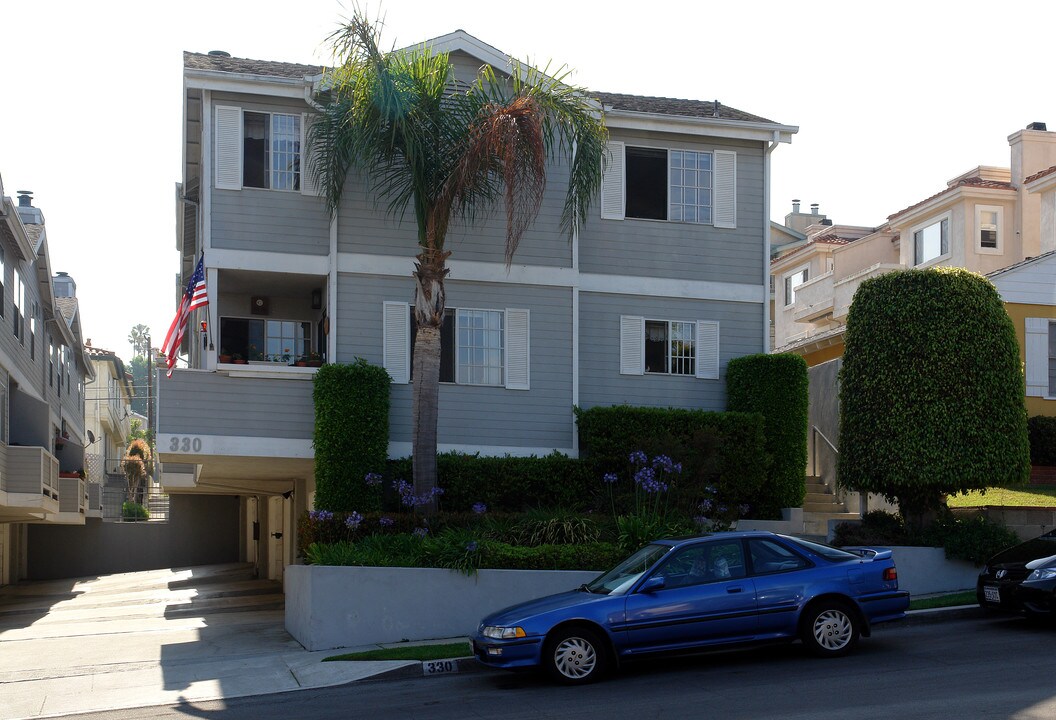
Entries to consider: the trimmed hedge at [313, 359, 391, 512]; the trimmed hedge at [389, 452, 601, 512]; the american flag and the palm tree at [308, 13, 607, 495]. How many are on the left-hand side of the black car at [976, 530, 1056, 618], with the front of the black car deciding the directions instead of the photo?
0

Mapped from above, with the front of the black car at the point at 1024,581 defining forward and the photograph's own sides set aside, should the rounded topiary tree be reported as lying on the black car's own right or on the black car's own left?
on the black car's own right

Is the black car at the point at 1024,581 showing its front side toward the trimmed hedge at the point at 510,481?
no

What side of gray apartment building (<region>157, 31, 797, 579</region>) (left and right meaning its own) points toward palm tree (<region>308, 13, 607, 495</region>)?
front

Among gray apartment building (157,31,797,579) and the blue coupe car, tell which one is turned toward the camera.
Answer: the gray apartment building

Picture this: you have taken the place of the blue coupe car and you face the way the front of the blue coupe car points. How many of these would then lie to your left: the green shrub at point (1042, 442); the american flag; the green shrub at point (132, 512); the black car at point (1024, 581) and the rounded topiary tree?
0

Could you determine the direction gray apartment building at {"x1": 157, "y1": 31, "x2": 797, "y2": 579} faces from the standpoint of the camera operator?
facing the viewer

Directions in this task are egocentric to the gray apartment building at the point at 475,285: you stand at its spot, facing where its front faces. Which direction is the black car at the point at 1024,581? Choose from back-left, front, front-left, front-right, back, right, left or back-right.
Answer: front-left

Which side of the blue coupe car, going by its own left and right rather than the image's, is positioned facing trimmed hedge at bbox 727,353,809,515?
right

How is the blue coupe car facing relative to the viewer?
to the viewer's left

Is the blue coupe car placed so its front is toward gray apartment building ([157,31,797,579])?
no

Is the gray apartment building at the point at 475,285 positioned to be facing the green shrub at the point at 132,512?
no

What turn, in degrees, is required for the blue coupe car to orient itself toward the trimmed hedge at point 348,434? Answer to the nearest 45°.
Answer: approximately 45° to its right

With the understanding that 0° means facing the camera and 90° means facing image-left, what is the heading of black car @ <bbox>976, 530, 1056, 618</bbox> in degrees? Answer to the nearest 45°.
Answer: approximately 45°

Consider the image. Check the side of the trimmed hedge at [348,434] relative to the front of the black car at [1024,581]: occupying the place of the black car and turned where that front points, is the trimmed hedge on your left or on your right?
on your right

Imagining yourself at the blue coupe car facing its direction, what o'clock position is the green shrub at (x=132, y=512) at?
The green shrub is roughly at 2 o'clock from the blue coupe car.

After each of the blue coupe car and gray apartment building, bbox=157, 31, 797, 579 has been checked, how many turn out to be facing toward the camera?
1

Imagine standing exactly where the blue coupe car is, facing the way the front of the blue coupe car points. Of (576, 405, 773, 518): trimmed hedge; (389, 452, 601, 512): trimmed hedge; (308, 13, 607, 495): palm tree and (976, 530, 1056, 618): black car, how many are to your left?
0

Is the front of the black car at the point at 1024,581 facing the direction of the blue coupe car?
yes

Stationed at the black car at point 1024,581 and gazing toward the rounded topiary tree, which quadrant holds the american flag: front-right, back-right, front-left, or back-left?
front-left
